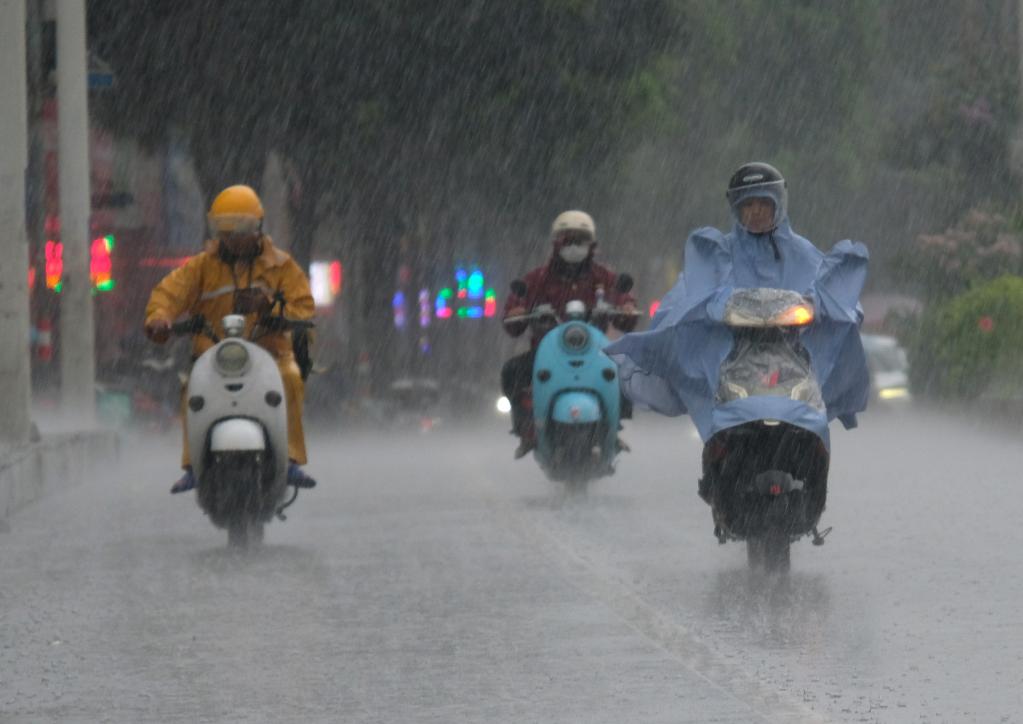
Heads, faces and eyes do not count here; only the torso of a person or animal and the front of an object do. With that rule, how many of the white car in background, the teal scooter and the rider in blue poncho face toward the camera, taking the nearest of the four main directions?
3

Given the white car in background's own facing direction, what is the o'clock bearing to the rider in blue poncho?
The rider in blue poncho is roughly at 12 o'clock from the white car in background.

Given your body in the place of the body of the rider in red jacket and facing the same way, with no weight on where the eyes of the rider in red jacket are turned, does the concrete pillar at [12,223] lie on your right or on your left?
on your right

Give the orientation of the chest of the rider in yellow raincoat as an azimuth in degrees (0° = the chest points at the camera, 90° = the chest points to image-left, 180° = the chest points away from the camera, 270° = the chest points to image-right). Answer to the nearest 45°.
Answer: approximately 0°

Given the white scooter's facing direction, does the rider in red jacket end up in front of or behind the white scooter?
behind
